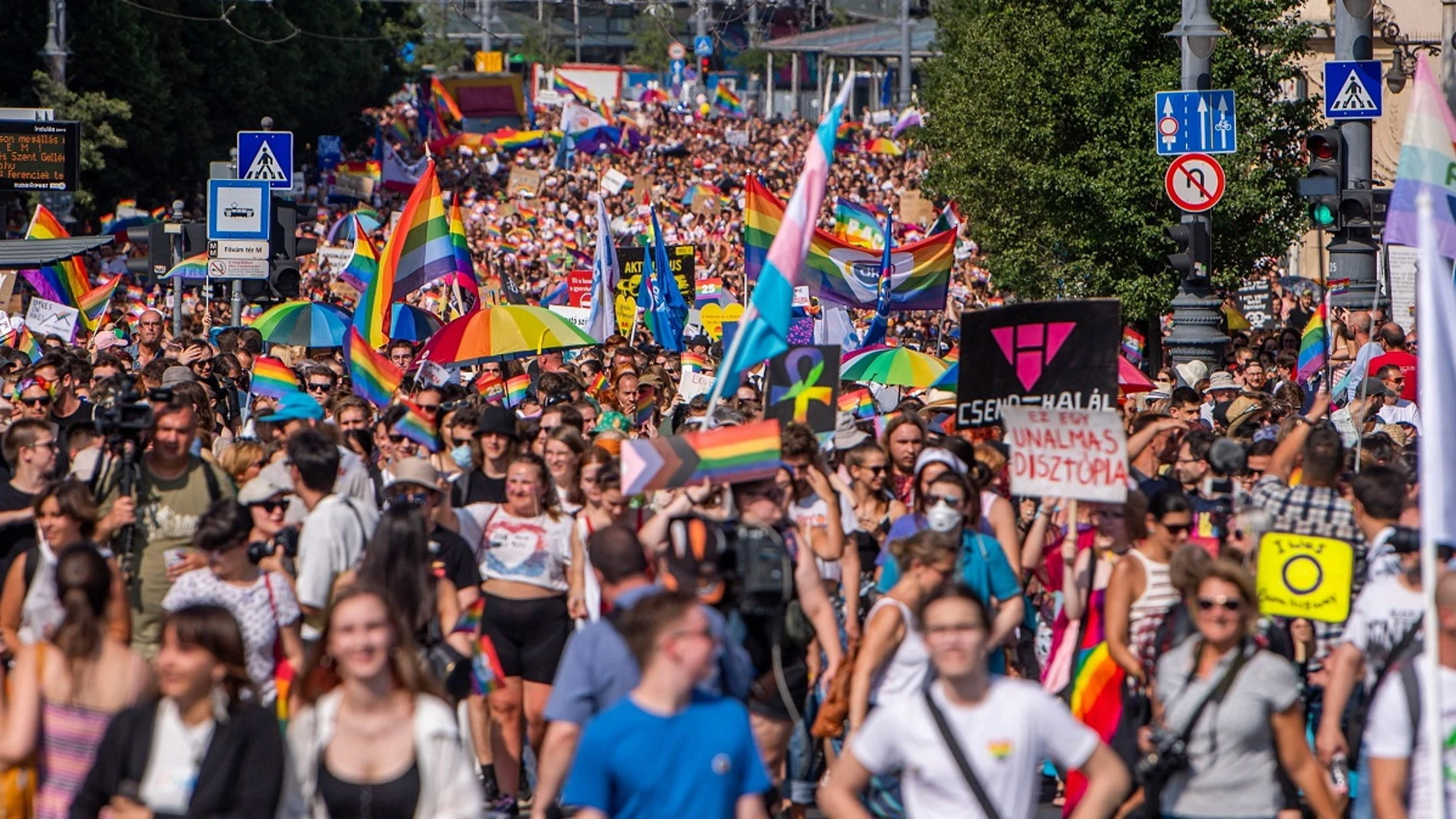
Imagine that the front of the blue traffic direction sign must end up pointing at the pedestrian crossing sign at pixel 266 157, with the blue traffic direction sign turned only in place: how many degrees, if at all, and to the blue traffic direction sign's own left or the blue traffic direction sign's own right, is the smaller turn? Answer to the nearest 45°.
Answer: approximately 90° to the blue traffic direction sign's own right

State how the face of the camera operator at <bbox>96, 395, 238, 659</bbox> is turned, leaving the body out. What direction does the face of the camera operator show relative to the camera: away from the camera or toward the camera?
toward the camera

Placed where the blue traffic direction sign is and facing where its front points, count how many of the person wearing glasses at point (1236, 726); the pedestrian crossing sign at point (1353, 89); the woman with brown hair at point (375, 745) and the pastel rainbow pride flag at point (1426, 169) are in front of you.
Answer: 3

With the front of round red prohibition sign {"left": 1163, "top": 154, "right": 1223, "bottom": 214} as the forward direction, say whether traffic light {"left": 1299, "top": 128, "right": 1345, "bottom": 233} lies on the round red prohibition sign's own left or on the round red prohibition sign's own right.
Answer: on the round red prohibition sign's own left

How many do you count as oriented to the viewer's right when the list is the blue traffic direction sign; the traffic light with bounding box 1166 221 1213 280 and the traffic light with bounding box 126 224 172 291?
0

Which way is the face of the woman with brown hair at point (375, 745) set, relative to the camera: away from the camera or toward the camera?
toward the camera

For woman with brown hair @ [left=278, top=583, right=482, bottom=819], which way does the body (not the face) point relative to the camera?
toward the camera

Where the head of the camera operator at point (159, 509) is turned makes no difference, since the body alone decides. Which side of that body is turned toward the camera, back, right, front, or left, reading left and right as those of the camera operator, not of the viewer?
front

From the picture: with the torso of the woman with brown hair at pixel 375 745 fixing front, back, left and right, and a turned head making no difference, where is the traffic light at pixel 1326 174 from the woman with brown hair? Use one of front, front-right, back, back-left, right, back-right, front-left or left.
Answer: back-left

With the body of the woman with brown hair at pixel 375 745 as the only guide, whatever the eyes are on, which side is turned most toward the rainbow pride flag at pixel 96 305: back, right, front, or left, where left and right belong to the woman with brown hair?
back

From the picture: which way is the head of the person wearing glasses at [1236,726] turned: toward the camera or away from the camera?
toward the camera

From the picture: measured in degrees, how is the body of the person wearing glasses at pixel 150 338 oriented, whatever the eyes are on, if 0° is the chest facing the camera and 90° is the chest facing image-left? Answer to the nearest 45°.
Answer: approximately 0°

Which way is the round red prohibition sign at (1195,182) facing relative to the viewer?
toward the camera

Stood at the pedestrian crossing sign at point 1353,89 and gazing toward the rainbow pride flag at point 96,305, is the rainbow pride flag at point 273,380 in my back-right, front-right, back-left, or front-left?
front-left
